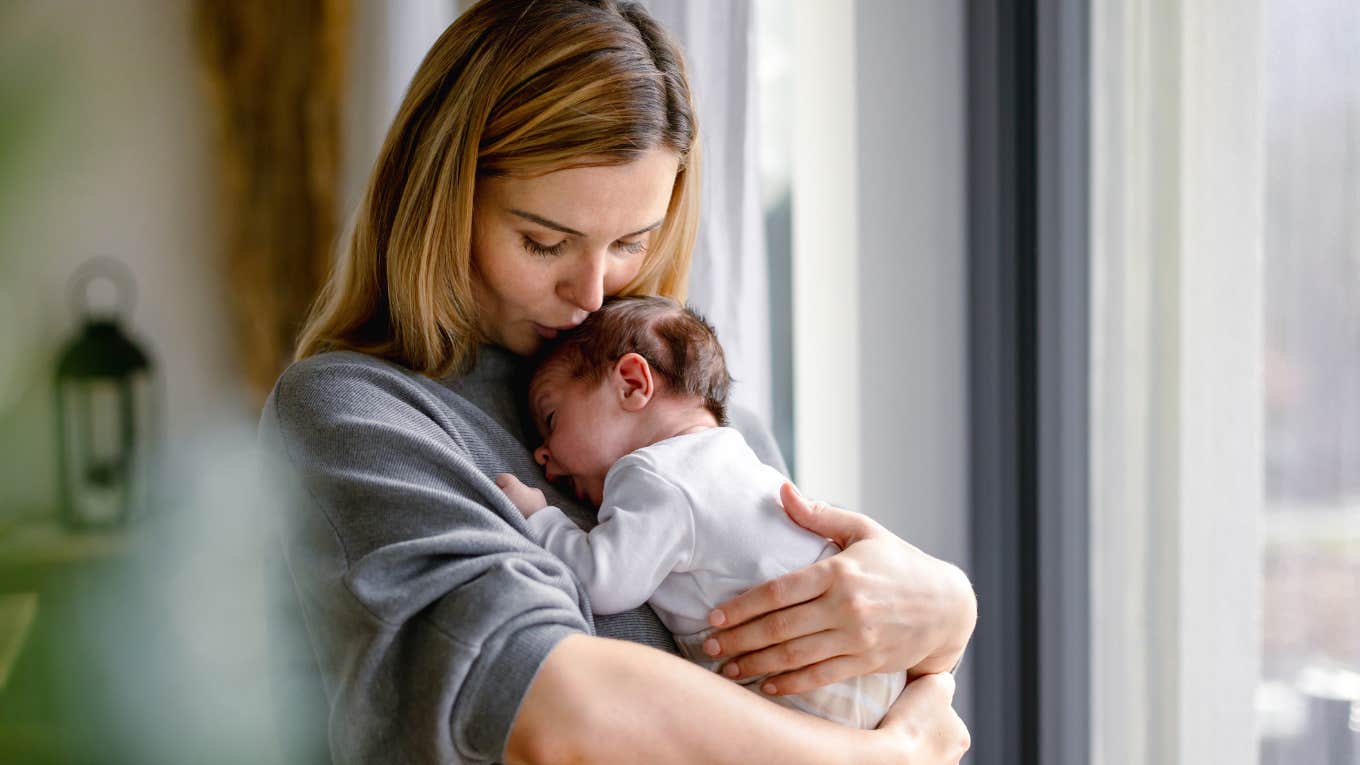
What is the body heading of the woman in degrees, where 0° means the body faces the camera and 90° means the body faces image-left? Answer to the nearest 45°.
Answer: approximately 315°

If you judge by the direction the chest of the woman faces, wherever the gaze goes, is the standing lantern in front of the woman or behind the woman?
behind

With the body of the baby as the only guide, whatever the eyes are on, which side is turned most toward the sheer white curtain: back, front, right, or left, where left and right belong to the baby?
right

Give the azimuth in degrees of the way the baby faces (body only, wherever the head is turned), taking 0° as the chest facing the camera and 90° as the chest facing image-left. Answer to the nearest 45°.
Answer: approximately 90°
